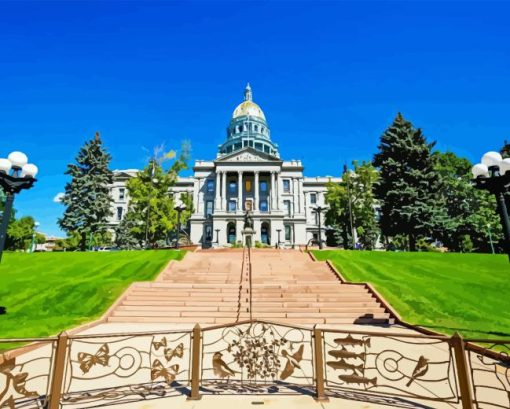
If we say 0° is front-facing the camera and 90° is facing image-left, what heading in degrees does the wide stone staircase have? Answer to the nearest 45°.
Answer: approximately 0°

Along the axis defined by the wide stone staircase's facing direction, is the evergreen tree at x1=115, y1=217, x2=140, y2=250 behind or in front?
behind

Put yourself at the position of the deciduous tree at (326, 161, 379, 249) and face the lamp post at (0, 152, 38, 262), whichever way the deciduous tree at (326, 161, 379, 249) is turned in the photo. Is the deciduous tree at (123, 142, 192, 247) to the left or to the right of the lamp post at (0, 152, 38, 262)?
right

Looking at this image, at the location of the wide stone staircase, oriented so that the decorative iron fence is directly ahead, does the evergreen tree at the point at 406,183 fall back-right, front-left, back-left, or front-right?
back-left

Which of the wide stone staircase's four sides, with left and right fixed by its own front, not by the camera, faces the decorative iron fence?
front

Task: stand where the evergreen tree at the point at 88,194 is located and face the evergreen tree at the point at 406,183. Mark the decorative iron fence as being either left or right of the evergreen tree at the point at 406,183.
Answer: right

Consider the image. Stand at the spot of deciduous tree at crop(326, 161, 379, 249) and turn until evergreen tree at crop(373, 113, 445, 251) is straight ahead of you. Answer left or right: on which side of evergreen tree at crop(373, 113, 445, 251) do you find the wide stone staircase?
right

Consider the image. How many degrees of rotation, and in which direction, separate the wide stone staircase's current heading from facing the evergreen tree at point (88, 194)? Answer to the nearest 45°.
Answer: approximately 135° to its right

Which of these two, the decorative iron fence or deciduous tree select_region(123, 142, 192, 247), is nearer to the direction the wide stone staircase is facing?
the decorative iron fence

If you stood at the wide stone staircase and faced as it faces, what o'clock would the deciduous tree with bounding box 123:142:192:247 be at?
The deciduous tree is roughly at 5 o'clock from the wide stone staircase.

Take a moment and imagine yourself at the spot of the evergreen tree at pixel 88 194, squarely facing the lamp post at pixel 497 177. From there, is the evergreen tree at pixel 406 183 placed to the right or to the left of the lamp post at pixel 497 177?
left

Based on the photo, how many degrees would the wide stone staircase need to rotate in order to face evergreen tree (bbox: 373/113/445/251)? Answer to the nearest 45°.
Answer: approximately 135° to its left

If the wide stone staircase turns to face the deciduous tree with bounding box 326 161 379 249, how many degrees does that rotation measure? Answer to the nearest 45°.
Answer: approximately 135° to its left
